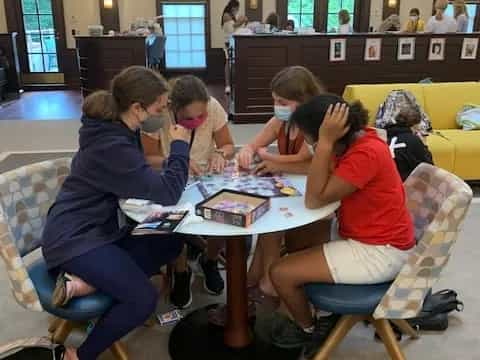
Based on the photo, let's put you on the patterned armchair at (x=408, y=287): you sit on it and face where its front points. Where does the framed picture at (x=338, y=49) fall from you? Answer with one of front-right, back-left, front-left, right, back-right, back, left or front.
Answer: right

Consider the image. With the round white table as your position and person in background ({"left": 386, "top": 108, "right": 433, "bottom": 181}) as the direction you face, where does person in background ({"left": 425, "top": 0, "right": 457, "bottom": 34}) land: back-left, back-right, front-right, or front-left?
front-left

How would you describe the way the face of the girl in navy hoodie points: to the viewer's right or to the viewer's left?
to the viewer's right

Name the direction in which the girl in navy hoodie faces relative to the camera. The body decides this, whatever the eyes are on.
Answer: to the viewer's right

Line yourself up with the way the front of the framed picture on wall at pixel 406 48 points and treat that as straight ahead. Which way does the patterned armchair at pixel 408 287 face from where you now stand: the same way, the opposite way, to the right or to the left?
to the right

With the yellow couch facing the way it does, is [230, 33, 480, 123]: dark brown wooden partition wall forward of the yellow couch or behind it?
behind

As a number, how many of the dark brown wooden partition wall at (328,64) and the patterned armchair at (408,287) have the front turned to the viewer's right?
0

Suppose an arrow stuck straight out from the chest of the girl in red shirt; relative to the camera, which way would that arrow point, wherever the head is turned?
to the viewer's left

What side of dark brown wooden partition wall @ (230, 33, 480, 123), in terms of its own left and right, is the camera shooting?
front

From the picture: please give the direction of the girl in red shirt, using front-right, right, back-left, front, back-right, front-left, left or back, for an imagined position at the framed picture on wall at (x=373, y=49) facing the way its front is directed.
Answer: front

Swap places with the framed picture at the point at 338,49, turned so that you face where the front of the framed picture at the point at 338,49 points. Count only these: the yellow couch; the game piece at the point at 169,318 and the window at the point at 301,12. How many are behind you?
1

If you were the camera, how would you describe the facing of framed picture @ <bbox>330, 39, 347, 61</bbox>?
facing the viewer

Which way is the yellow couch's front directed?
toward the camera

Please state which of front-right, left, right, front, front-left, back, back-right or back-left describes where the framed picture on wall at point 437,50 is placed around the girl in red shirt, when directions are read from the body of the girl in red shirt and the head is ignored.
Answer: right

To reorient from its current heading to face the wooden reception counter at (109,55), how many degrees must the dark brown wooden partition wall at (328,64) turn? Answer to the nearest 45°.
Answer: approximately 90° to its right

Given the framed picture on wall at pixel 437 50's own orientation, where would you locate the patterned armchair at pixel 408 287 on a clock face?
The patterned armchair is roughly at 12 o'clock from the framed picture on wall.

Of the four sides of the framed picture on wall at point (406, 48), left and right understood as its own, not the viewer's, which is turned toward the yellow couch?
front

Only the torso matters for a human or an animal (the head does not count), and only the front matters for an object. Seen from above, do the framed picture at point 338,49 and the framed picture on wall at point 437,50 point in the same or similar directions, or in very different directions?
same or similar directions

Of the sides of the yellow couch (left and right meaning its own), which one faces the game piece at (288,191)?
front

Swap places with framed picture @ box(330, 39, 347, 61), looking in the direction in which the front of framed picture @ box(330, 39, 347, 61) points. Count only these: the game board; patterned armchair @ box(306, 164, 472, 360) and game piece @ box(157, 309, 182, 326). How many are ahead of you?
3

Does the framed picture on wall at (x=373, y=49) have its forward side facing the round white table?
yes

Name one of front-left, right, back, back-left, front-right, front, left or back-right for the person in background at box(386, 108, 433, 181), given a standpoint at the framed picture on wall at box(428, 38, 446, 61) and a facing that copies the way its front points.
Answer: front

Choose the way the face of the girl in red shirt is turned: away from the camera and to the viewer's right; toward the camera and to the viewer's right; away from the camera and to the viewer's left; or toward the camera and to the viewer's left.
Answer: away from the camera and to the viewer's left

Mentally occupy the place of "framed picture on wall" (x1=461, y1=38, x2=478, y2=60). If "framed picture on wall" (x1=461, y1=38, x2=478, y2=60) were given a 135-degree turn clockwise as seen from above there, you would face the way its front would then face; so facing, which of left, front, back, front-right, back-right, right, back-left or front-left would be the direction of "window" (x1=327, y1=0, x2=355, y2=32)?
front

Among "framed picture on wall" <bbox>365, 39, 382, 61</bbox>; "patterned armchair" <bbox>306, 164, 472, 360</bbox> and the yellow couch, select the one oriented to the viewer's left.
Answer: the patterned armchair
